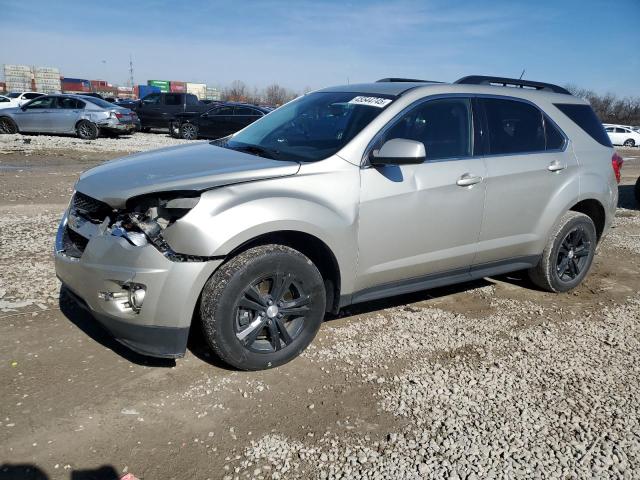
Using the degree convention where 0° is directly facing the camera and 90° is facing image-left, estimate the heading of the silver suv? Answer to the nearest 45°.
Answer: approximately 45°

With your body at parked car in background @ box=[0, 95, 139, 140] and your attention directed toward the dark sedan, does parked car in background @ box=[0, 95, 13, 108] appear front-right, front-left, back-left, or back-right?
back-left

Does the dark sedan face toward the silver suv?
no

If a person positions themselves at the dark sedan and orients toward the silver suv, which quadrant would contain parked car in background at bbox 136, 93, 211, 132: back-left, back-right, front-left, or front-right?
back-right

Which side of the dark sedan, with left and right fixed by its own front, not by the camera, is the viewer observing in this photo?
left

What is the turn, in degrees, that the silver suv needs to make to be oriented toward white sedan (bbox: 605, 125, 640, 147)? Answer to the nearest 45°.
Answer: approximately 180°

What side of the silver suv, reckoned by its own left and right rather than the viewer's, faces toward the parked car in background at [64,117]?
right
